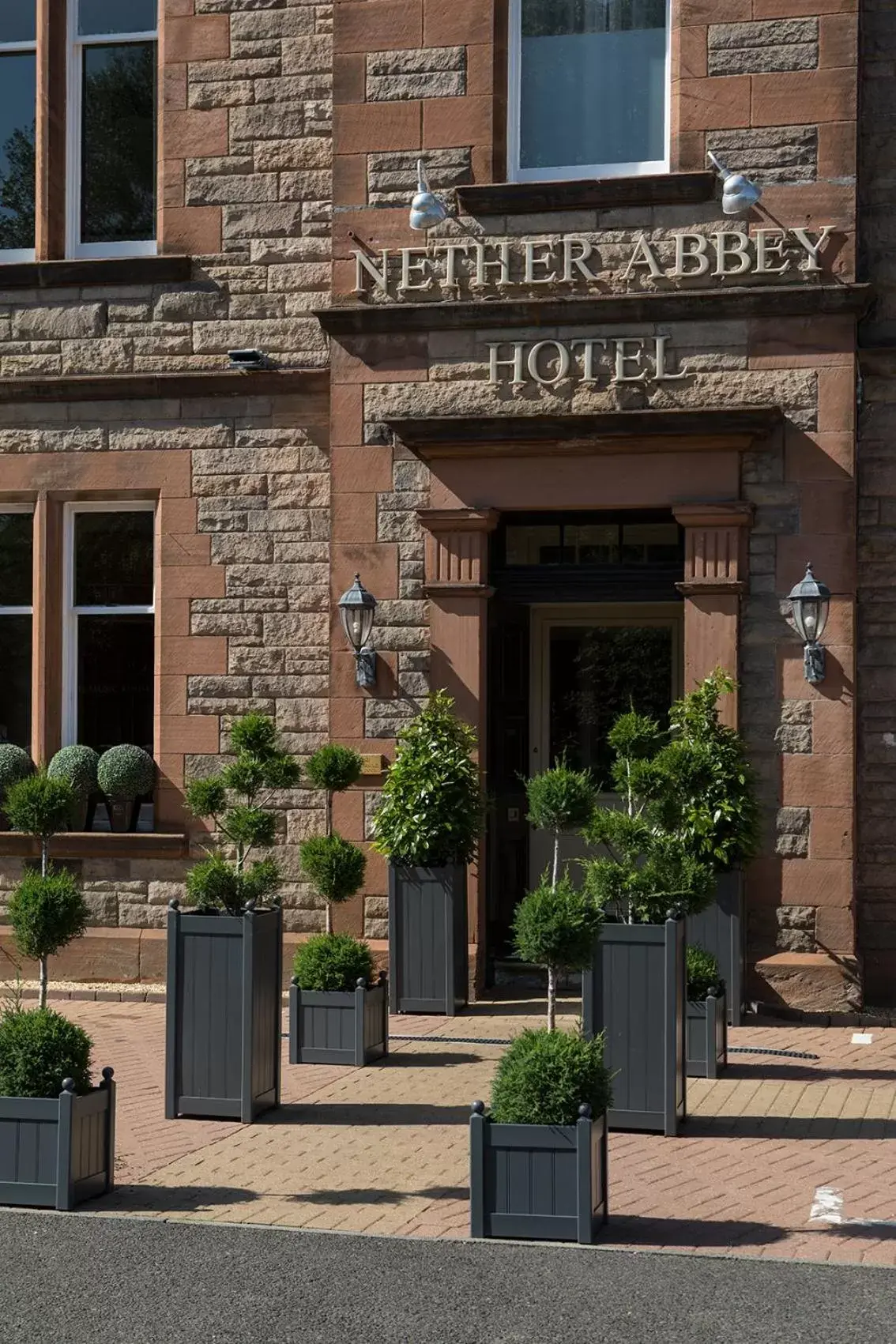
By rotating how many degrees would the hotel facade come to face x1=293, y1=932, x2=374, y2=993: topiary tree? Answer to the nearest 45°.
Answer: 0° — it already faces it

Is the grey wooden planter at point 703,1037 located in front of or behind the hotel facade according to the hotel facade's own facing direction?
in front

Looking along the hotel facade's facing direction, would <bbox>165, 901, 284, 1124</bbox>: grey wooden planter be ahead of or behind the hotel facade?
ahead

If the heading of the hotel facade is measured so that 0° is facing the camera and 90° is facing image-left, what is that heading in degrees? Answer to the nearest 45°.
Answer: approximately 0°

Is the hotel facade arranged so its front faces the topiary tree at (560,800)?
yes
